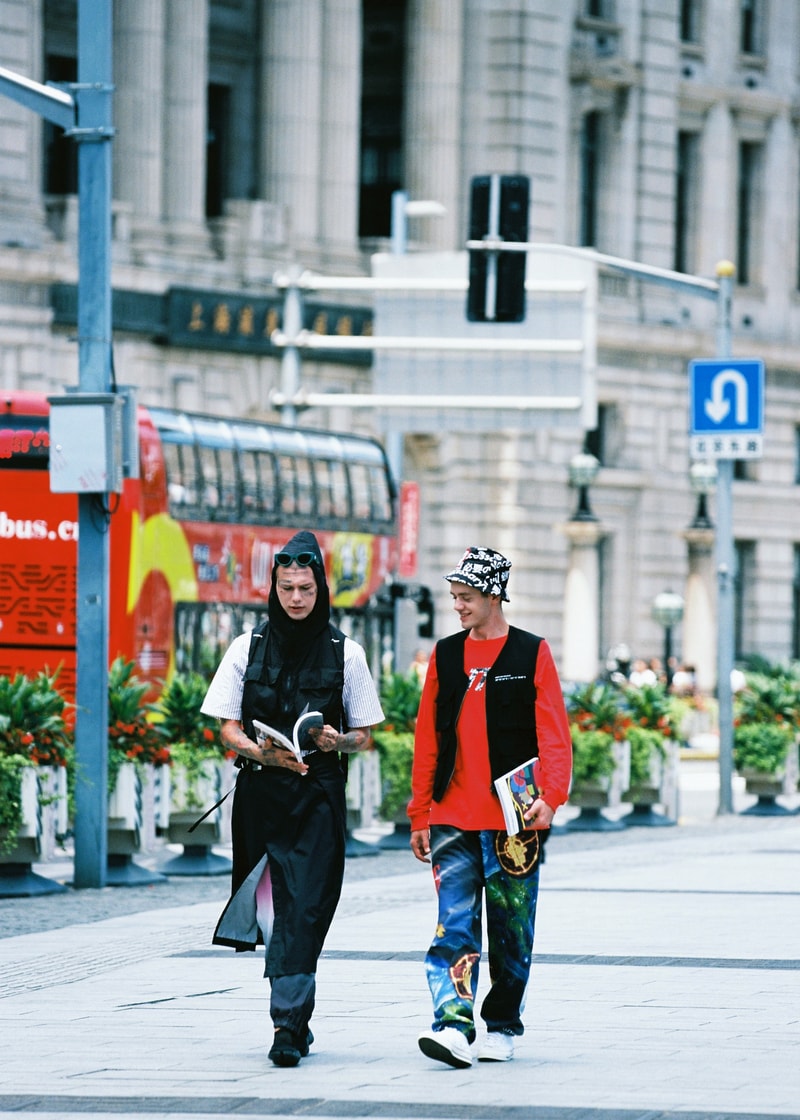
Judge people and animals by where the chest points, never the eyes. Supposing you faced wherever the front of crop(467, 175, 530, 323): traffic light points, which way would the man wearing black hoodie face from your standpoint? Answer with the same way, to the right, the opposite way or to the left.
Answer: the opposite way

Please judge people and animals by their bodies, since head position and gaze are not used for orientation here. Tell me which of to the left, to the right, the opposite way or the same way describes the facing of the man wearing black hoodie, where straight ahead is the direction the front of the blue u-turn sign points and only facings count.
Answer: the same way

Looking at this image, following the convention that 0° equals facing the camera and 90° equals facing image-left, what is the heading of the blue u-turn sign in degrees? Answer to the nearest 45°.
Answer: approximately 0°

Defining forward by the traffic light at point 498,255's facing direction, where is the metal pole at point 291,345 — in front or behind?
in front

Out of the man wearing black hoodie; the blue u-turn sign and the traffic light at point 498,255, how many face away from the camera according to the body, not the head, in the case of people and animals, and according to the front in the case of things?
1

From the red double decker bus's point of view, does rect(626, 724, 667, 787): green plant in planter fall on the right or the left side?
on its right

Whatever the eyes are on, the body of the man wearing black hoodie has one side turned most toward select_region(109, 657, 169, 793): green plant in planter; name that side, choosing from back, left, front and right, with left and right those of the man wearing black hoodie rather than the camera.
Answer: back

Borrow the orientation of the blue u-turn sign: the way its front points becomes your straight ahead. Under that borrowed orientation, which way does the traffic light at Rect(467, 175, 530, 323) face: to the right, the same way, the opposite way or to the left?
the opposite way

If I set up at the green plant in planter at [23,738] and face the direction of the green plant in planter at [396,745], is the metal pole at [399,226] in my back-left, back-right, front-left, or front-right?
front-left

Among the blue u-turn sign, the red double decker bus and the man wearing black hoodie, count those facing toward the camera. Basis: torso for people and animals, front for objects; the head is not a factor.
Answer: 2

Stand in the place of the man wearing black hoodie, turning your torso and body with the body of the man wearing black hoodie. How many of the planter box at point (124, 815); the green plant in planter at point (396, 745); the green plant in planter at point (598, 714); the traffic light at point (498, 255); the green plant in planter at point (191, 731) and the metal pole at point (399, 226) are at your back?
6

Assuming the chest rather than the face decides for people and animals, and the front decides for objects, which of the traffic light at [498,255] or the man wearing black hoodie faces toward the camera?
the man wearing black hoodie

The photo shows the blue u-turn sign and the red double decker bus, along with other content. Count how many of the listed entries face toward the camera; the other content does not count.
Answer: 1

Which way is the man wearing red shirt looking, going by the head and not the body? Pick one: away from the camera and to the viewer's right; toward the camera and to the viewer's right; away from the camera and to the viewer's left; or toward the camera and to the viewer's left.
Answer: toward the camera and to the viewer's left

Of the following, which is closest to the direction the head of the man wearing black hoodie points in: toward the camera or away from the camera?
toward the camera

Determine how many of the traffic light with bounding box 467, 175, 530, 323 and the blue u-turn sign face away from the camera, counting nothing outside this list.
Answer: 1
